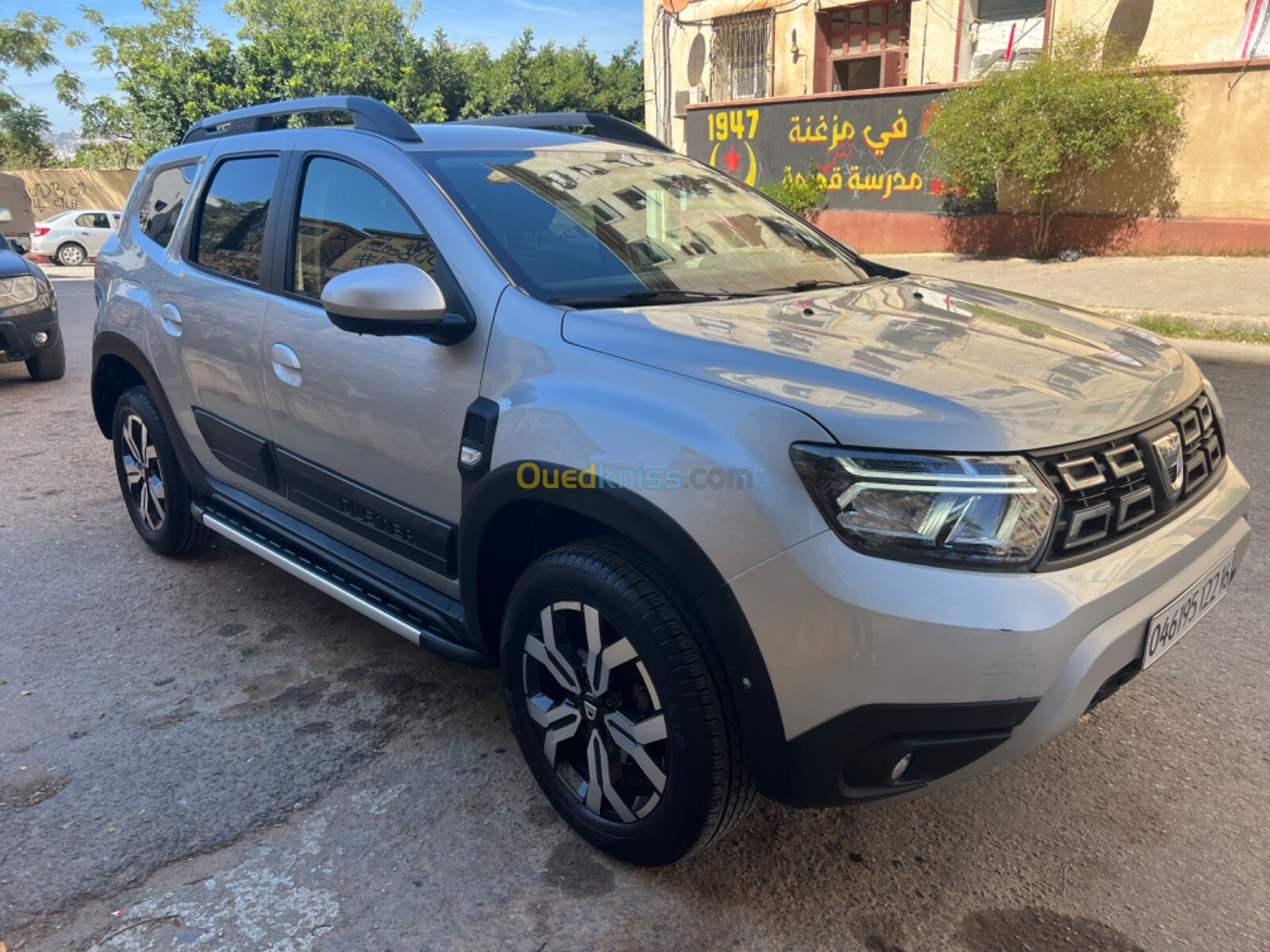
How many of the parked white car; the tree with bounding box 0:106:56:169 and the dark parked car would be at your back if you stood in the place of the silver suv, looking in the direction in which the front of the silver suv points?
3

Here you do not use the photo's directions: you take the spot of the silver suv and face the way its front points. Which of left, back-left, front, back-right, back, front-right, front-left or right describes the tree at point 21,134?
back

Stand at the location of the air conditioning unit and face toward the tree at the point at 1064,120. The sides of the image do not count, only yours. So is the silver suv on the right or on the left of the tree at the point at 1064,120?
right

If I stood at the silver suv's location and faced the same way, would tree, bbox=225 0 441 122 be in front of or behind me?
behind

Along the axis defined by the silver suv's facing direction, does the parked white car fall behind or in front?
behind

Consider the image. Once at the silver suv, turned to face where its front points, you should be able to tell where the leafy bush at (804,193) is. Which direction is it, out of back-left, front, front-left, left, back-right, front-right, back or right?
back-left

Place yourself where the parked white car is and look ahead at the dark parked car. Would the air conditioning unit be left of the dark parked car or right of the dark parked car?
left

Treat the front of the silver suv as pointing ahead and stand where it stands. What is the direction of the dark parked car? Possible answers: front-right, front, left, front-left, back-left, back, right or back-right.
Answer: back
